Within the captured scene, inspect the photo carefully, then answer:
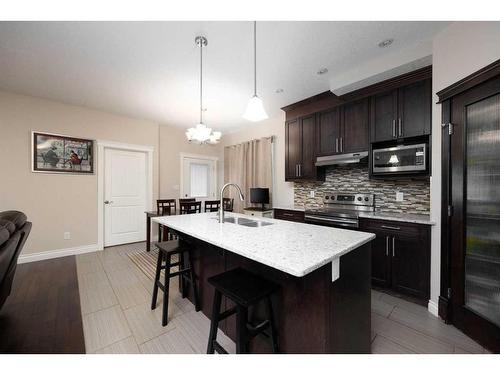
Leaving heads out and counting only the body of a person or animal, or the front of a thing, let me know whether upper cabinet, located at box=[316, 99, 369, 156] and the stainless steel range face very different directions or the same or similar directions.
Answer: same or similar directions

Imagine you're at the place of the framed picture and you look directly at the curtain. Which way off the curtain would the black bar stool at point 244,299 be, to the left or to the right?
right

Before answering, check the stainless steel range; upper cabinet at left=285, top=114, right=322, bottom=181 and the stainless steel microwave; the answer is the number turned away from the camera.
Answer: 0

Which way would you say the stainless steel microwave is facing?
toward the camera

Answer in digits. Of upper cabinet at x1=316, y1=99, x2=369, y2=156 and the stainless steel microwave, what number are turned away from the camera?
0

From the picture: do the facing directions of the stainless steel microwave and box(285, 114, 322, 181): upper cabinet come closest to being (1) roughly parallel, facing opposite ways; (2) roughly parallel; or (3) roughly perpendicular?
roughly parallel

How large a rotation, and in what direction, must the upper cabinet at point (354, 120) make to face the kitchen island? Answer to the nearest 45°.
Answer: approximately 45° to its left

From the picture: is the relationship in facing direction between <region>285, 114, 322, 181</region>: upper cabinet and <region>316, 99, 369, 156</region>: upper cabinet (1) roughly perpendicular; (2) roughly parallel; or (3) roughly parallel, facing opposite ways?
roughly parallel

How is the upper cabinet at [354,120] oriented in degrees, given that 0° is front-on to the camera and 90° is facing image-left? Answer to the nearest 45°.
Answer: approximately 45°

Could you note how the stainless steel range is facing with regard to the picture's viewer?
facing the viewer and to the left of the viewer
